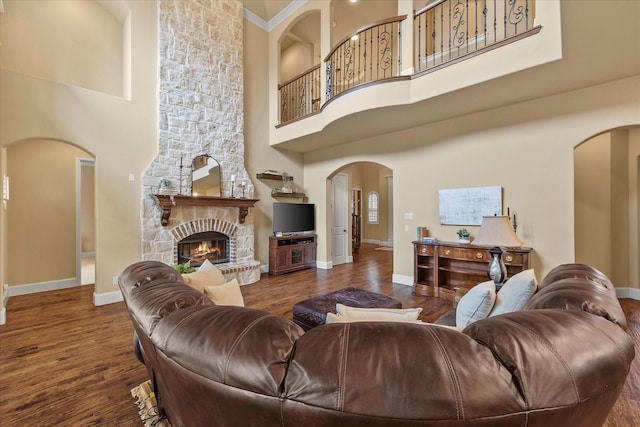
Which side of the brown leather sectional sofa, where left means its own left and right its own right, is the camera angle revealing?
back

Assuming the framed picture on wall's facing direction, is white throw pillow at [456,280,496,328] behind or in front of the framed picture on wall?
in front

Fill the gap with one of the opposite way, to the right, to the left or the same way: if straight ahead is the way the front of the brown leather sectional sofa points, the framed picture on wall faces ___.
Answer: the opposite way

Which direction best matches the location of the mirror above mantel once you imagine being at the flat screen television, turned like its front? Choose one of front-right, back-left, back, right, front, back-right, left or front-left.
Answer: right

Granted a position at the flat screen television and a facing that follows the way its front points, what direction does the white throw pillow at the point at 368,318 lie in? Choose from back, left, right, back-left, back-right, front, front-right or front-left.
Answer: front-right

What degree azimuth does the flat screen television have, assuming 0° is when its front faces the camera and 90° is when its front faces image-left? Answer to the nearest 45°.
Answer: approximately 315°

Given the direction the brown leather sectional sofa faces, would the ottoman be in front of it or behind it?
in front

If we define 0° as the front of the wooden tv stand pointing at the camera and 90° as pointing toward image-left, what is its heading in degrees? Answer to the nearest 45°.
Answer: approximately 315°

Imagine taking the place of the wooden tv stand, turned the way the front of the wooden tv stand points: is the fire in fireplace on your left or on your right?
on your right

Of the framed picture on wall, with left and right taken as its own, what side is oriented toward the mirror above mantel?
right

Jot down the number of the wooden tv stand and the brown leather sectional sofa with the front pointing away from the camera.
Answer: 1

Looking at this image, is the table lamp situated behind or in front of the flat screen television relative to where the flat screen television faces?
in front

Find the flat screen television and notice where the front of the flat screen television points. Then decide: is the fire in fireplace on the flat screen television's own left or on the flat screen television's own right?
on the flat screen television's own right
